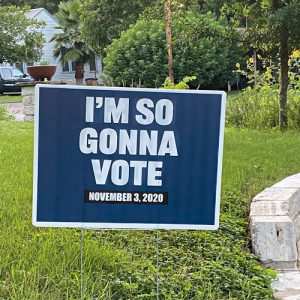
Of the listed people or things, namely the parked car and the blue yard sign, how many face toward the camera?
1

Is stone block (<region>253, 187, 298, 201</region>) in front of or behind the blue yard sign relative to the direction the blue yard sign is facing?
behind

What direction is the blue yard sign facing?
toward the camera

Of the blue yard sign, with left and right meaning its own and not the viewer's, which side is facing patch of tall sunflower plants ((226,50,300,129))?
back

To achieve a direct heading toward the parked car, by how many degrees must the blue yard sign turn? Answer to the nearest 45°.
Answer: approximately 180°

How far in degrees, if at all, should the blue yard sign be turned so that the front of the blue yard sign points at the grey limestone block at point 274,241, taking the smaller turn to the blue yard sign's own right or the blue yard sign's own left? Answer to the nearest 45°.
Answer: approximately 135° to the blue yard sign's own left

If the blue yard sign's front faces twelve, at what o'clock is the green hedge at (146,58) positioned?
The green hedge is roughly at 6 o'clock from the blue yard sign.

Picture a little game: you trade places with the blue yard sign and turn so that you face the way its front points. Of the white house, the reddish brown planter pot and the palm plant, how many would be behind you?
3
